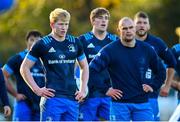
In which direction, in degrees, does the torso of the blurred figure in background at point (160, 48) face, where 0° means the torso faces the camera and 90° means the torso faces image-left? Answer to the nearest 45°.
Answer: approximately 0°

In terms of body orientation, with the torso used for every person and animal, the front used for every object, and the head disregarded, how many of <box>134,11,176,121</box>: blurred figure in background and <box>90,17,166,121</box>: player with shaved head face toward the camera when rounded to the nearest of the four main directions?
2

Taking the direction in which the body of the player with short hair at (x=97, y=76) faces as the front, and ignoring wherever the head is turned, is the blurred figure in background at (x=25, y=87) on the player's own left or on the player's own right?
on the player's own right

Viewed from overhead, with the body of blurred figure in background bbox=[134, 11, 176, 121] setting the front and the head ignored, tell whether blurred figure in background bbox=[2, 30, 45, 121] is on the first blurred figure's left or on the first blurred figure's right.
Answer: on the first blurred figure's right

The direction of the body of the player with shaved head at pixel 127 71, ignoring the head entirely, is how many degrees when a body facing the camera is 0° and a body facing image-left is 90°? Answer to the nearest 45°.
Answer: approximately 0°

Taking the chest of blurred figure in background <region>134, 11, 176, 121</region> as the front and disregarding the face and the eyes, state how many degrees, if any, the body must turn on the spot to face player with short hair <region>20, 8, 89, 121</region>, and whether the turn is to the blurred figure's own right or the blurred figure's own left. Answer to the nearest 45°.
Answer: approximately 45° to the blurred figure's own right
